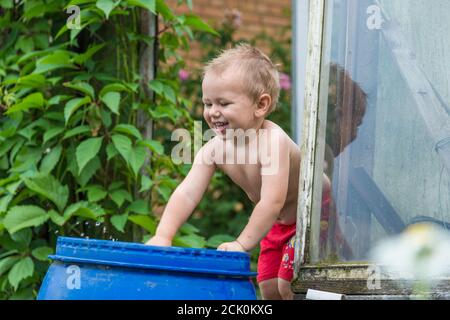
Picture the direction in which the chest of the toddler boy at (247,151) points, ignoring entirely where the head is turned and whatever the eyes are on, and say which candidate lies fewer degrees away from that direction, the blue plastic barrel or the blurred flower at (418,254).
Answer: the blue plastic barrel

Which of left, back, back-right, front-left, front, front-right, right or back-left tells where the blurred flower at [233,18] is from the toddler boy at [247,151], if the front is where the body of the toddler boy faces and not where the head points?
back-right

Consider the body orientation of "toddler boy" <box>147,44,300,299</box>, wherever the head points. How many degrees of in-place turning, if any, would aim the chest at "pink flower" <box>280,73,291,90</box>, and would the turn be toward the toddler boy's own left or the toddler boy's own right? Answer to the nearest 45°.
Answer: approximately 135° to the toddler boy's own right

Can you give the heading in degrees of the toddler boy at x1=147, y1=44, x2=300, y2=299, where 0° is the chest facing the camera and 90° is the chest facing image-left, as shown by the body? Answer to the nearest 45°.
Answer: approximately 45°

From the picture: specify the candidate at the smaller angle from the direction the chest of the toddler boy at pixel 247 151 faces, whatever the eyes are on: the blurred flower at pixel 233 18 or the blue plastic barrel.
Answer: the blue plastic barrel
